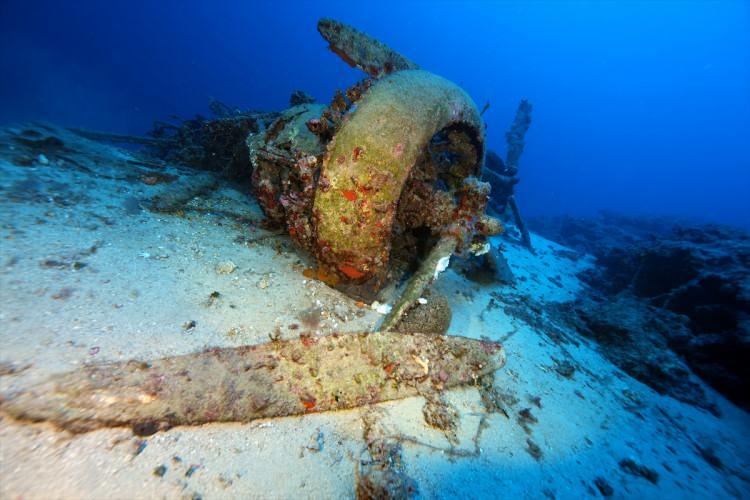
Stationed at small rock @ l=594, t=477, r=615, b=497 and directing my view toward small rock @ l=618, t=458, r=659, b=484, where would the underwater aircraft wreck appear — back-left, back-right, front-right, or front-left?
back-left

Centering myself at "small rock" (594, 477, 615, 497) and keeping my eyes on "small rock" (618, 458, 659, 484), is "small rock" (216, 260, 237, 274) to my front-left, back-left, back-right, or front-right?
back-left

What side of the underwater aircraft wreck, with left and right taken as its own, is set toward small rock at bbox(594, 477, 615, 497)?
front

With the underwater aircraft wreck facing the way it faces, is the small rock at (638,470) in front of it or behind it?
in front
